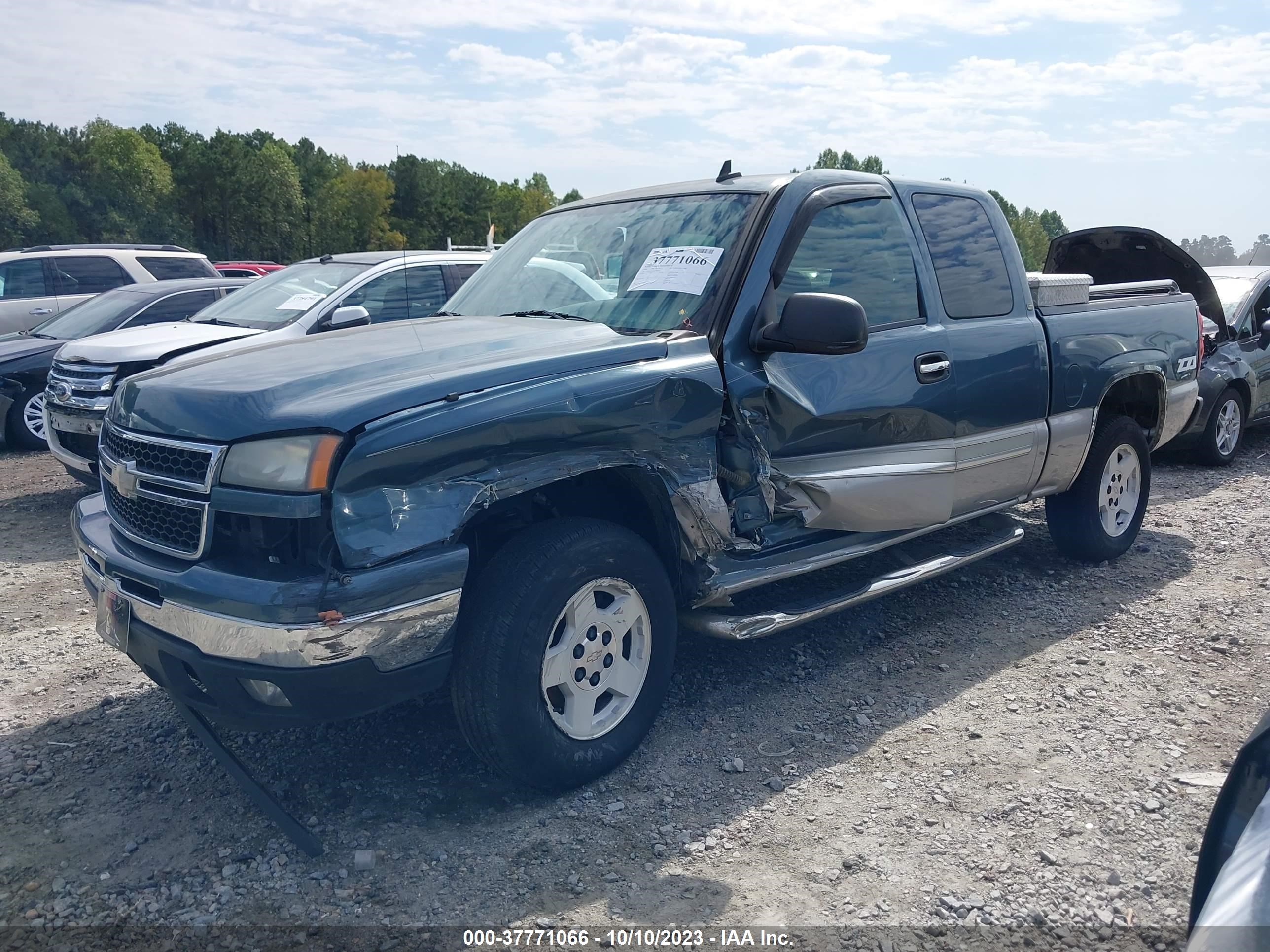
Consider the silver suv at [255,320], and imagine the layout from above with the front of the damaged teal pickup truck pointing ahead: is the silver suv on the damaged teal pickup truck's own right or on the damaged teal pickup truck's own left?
on the damaged teal pickup truck's own right

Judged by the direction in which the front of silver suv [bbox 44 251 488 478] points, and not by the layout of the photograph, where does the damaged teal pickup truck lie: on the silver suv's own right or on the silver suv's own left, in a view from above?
on the silver suv's own left

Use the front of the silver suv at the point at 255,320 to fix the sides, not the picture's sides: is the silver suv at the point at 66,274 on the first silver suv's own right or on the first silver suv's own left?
on the first silver suv's own right

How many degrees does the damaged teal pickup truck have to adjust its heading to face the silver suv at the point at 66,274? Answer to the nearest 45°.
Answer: approximately 90° to its right

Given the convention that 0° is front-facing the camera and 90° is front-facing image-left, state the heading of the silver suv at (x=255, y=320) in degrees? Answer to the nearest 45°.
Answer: approximately 45°

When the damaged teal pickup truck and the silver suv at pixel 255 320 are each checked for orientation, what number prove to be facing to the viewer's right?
0

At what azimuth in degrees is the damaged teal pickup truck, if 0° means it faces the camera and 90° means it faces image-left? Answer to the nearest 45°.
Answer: approximately 45°
